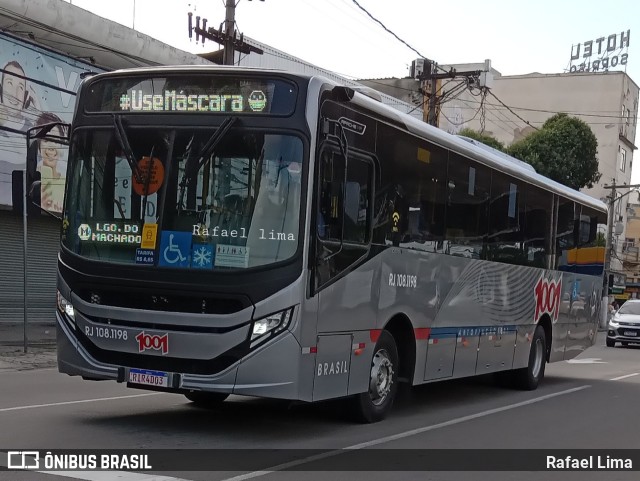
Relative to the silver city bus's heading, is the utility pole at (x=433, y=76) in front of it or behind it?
behind

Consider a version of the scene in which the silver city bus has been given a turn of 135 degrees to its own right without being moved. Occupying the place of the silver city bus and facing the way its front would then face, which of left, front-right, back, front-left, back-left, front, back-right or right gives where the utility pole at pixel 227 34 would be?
front

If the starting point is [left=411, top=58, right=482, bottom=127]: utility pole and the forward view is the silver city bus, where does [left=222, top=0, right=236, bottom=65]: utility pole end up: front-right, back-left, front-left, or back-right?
front-right

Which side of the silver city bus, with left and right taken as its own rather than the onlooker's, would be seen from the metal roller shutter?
right

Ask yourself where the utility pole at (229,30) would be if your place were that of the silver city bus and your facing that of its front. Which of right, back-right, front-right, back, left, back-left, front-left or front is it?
back-right

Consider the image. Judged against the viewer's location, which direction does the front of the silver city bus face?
facing the viewer and to the left of the viewer

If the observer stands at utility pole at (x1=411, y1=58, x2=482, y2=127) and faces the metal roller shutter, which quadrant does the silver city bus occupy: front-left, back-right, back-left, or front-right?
front-left

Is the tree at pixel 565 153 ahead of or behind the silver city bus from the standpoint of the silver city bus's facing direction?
behind
